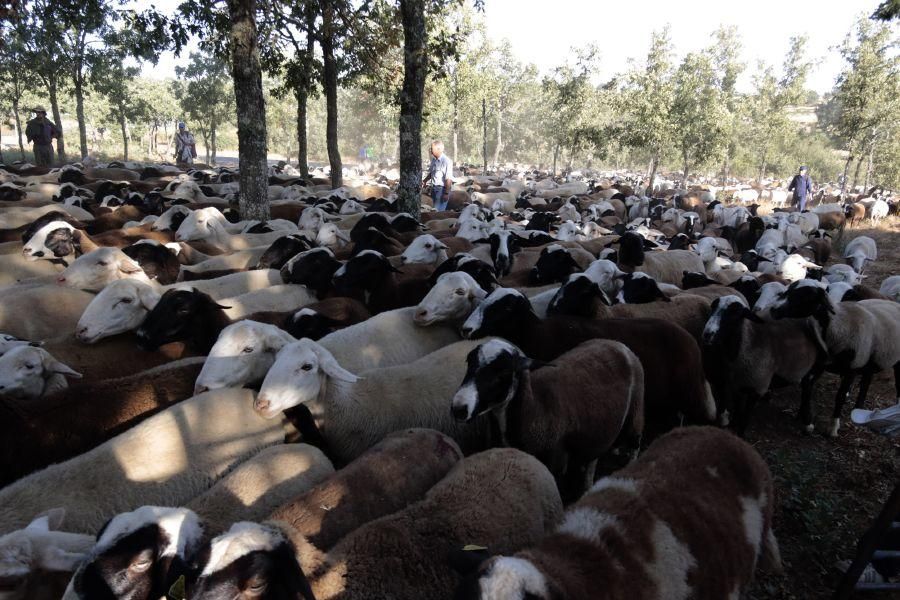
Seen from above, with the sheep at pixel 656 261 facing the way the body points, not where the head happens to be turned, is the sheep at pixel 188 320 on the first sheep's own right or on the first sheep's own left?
on the first sheep's own left

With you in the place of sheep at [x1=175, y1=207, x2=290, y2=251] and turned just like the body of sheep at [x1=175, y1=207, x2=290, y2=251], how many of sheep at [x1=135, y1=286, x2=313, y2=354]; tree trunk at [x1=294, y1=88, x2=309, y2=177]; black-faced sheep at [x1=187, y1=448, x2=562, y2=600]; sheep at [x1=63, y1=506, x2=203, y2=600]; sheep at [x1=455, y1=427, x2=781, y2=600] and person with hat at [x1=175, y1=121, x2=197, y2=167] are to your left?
4

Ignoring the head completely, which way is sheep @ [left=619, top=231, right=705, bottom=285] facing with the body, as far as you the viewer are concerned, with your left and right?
facing to the left of the viewer

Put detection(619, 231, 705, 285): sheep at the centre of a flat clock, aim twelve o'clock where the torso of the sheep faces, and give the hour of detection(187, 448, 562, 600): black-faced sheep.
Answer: The black-faced sheep is roughly at 9 o'clock from the sheep.

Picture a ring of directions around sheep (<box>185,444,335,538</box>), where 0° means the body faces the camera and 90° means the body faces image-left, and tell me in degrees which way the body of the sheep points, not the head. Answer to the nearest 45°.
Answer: approximately 45°

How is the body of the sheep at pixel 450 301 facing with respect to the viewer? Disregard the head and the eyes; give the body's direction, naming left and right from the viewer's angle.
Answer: facing to the left of the viewer

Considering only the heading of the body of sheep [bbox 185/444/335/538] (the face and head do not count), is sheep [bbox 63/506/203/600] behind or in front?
in front

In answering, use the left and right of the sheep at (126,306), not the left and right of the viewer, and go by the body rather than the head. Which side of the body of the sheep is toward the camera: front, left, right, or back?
left

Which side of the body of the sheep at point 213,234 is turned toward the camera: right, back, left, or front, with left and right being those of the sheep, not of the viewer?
left

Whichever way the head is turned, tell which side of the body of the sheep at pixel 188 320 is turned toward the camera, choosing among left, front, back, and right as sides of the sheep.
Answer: left

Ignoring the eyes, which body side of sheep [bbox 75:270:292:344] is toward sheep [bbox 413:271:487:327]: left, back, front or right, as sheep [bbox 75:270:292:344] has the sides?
back
